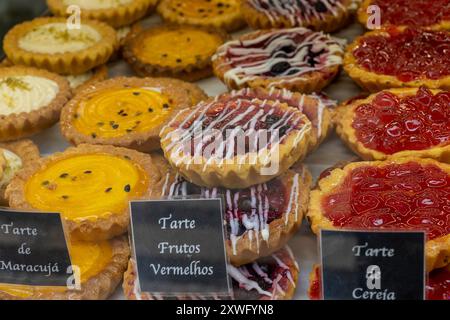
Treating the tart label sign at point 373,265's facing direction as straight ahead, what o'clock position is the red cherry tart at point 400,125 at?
The red cherry tart is roughly at 6 o'clock from the tart label sign.

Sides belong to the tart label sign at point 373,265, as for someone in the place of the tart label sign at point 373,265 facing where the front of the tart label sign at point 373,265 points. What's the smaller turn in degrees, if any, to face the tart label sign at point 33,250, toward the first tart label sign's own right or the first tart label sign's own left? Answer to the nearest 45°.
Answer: approximately 90° to the first tart label sign's own right

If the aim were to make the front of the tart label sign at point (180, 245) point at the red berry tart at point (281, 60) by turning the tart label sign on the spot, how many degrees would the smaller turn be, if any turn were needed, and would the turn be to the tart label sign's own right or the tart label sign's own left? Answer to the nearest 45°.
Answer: approximately 180°

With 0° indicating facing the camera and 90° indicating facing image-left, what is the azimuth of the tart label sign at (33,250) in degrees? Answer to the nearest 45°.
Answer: approximately 0°

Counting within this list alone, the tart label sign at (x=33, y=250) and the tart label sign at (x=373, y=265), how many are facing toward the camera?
2

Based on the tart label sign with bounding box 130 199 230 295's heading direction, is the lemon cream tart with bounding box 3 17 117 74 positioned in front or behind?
behind

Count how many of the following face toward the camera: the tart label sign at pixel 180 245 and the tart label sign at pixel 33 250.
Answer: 2

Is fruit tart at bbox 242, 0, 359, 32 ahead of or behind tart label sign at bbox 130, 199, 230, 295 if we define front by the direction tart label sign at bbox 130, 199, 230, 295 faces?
behind

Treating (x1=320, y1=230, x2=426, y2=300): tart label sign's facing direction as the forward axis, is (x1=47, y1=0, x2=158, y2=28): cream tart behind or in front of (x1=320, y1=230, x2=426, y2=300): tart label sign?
behind
